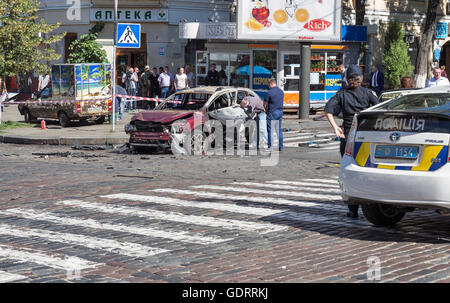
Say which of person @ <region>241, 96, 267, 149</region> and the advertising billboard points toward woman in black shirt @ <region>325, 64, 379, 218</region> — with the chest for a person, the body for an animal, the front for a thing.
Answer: the advertising billboard

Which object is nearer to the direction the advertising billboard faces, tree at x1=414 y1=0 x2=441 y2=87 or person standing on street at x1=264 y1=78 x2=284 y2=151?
the person standing on street

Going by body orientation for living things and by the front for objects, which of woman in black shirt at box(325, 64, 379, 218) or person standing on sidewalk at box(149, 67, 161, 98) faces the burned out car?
the person standing on sidewalk

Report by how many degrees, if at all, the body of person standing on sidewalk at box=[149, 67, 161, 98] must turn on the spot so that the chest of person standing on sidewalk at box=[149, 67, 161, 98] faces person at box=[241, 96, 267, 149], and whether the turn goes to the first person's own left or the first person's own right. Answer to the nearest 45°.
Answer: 0° — they already face them

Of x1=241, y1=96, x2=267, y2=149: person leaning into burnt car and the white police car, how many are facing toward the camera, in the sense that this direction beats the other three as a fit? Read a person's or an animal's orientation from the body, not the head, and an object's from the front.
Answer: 0

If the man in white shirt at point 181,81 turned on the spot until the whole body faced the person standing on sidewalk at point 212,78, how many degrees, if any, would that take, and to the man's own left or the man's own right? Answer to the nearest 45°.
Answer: approximately 90° to the man's own left

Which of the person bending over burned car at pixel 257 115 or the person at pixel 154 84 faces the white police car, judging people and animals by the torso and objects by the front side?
the person at pixel 154 84

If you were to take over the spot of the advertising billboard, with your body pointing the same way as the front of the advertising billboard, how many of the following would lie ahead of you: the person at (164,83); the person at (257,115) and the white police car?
2

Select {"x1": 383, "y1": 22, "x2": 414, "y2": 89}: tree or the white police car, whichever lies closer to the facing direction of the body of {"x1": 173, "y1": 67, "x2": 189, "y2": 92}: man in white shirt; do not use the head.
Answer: the white police car

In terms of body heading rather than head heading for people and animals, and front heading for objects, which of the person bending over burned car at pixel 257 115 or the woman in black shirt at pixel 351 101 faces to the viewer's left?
the person bending over burned car

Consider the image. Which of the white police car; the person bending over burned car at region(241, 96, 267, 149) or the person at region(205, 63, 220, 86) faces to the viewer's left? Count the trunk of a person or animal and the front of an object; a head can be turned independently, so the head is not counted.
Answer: the person bending over burned car at region(241, 96, 267, 149)

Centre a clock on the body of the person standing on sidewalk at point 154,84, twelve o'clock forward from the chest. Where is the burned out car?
The burned out car is roughly at 12 o'clock from the person standing on sidewalk.

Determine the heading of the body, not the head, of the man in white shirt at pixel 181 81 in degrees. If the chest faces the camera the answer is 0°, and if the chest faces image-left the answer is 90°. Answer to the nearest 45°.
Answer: approximately 0°
